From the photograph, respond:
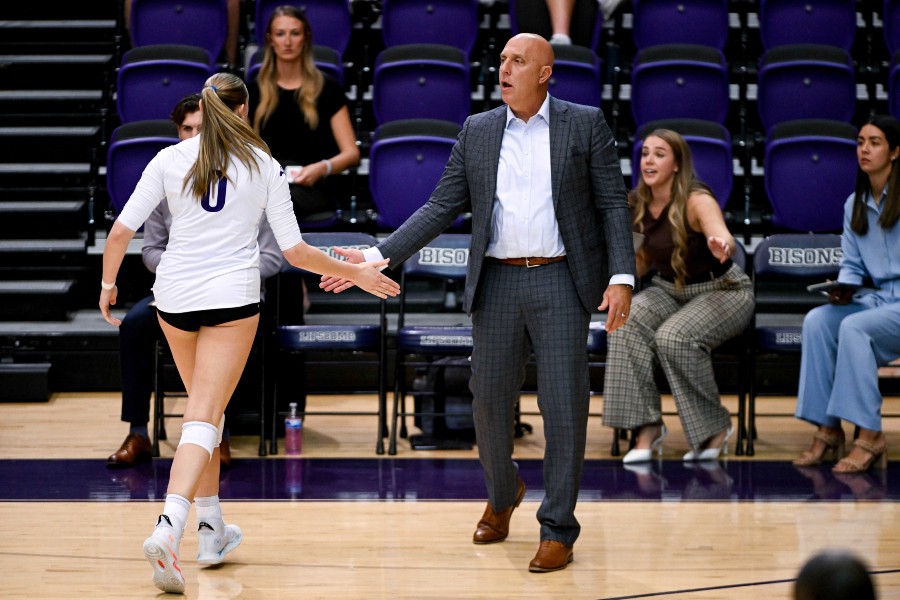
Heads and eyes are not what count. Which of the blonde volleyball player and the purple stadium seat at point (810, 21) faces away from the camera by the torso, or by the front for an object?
the blonde volleyball player

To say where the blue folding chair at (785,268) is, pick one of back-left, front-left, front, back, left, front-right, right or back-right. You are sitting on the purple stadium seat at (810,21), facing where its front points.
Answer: front

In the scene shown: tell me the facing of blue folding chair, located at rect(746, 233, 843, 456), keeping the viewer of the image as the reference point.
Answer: facing the viewer

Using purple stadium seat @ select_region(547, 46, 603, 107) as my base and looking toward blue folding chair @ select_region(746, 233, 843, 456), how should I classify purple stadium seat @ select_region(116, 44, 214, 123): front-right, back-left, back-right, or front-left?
back-right

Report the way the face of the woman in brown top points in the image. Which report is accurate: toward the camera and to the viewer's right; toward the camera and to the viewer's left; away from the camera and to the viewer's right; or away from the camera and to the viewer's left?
toward the camera and to the viewer's left

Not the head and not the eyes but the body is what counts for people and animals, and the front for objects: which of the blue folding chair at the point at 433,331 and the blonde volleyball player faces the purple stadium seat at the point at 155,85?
the blonde volleyball player

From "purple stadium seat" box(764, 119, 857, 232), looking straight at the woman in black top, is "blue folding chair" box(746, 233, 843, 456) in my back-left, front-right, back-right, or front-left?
front-left

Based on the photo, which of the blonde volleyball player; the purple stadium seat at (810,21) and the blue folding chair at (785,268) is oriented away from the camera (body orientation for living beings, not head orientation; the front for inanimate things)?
the blonde volleyball player

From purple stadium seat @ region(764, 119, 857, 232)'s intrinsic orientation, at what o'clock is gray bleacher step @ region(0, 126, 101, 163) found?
The gray bleacher step is roughly at 3 o'clock from the purple stadium seat.

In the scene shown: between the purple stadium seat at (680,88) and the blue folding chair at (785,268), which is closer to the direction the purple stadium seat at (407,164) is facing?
the blue folding chair

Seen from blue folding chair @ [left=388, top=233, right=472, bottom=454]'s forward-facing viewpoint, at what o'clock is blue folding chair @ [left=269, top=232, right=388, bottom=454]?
blue folding chair @ [left=269, top=232, right=388, bottom=454] is roughly at 2 o'clock from blue folding chair @ [left=388, top=233, right=472, bottom=454].

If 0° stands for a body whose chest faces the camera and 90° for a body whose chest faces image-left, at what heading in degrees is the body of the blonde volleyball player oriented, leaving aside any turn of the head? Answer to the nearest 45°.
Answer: approximately 180°

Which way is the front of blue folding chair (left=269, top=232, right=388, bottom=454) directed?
toward the camera

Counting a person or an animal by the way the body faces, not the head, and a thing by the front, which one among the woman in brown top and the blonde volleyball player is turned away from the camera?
the blonde volleyball player

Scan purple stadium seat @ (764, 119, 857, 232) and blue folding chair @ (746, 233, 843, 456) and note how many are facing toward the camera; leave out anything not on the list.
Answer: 2

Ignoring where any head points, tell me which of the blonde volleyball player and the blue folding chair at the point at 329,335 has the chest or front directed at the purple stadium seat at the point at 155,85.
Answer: the blonde volleyball player
